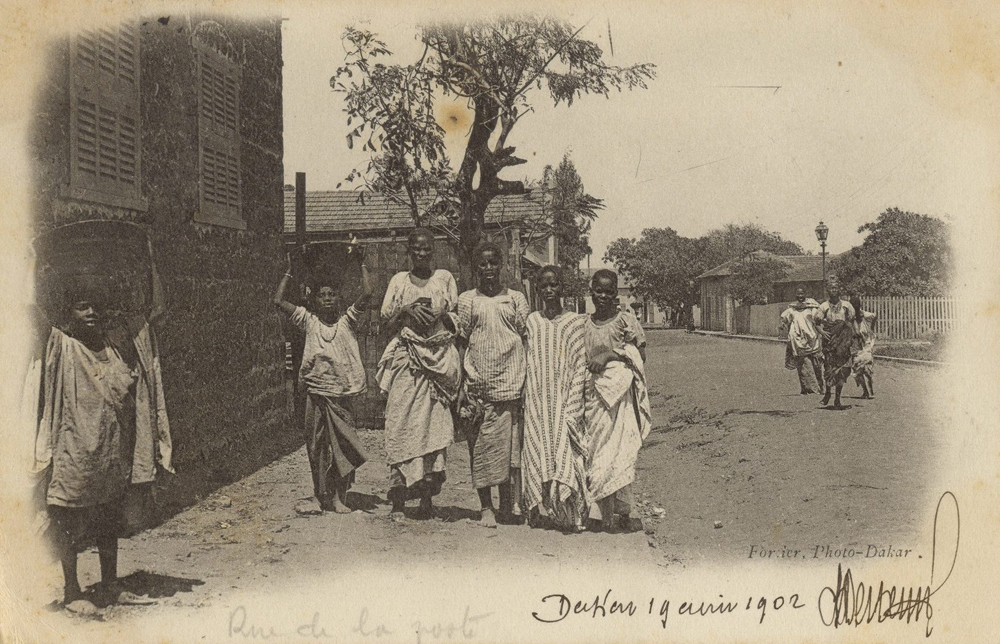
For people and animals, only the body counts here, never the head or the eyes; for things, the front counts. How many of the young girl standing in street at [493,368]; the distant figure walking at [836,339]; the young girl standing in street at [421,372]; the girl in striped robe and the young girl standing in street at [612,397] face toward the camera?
5

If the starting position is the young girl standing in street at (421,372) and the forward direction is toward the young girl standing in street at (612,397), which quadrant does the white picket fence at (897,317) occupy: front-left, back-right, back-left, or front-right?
front-left

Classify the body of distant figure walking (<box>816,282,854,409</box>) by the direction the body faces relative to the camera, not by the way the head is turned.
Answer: toward the camera

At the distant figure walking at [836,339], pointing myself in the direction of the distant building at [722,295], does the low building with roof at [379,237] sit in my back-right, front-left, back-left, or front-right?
back-left

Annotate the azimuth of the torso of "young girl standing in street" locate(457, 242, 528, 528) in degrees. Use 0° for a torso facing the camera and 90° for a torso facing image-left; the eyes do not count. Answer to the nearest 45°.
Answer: approximately 0°

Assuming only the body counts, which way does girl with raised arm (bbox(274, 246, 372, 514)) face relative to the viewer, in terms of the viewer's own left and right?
facing the viewer

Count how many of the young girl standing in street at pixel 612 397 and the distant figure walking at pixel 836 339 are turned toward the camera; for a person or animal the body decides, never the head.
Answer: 2

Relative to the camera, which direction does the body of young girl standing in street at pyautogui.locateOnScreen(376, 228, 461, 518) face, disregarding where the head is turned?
toward the camera

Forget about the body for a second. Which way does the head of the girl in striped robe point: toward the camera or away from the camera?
toward the camera

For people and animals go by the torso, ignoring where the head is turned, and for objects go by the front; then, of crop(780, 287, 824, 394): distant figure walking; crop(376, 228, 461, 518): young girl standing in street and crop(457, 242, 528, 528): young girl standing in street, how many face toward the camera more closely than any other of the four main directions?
3

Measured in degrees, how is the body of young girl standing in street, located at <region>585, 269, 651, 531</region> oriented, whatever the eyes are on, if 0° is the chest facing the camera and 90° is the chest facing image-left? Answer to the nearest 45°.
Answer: approximately 0°
